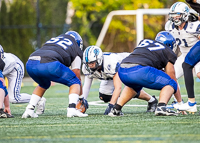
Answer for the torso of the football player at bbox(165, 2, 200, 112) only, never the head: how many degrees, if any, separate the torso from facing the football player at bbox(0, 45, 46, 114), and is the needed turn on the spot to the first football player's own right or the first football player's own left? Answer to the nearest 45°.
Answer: approximately 45° to the first football player's own right

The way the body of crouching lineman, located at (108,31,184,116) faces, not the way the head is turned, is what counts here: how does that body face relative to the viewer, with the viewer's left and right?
facing away from the viewer and to the right of the viewer

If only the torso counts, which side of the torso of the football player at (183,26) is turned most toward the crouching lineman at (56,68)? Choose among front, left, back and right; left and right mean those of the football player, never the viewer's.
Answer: front

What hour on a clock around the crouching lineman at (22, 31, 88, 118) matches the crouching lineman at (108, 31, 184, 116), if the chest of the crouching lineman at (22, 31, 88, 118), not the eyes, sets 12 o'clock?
the crouching lineman at (108, 31, 184, 116) is roughly at 2 o'clock from the crouching lineman at (22, 31, 88, 118).

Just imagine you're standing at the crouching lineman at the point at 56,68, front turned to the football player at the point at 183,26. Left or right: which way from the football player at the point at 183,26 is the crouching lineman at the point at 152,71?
right

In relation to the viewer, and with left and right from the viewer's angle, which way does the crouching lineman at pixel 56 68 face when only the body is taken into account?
facing away from the viewer and to the right of the viewer

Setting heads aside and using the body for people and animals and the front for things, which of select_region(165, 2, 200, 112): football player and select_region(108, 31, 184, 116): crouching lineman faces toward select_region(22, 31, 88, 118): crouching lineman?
the football player

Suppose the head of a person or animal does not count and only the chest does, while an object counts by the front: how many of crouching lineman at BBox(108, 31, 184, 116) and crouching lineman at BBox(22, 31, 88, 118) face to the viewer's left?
0

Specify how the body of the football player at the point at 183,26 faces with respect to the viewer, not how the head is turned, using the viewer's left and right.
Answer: facing the viewer and to the left of the viewer
